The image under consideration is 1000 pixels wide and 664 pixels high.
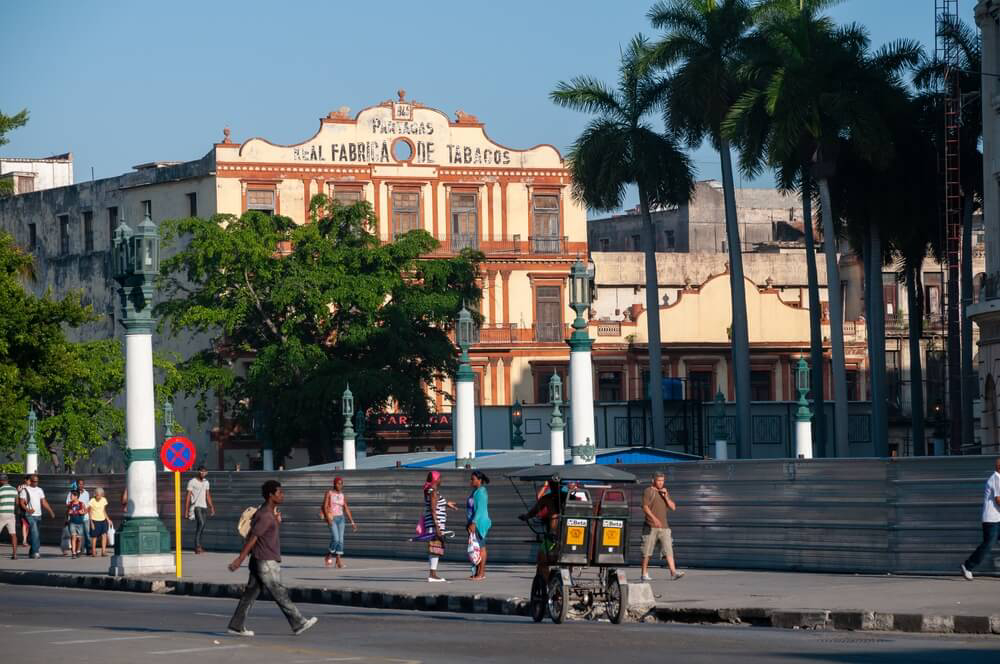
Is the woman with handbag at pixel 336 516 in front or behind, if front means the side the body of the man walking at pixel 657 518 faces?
behind

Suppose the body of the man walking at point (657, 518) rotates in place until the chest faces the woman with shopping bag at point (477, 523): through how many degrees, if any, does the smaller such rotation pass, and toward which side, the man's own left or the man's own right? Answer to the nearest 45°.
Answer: approximately 135° to the man's own right

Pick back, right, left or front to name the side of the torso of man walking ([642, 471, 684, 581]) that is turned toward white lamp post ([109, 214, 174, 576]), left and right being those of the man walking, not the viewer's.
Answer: back

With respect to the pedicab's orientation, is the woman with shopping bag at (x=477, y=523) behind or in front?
in front

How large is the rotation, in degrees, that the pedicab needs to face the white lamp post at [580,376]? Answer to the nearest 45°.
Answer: approximately 45° to its right

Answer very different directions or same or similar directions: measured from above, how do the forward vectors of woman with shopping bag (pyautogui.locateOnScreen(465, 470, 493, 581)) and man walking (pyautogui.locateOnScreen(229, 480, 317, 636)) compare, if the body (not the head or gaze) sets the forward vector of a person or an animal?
very different directions

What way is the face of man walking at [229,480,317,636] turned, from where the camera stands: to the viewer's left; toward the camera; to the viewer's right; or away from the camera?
to the viewer's right

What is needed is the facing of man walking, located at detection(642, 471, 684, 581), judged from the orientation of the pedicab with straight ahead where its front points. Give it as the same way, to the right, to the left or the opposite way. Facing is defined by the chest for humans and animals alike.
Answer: the opposite way
